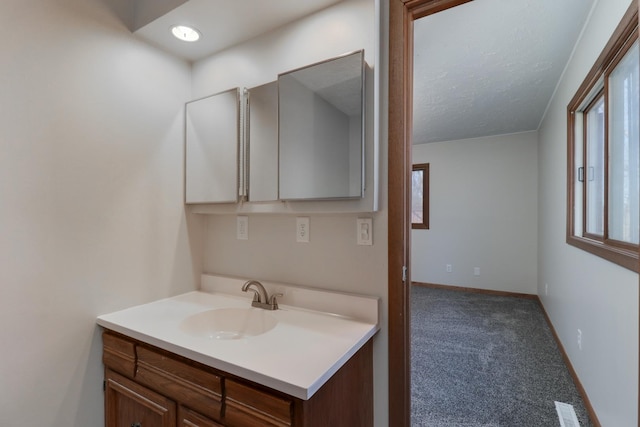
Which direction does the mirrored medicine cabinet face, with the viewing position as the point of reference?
facing the viewer and to the left of the viewer

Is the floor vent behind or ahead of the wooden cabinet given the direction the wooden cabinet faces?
behind

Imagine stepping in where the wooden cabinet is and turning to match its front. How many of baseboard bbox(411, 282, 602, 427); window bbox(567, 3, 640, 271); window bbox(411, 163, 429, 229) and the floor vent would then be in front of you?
0

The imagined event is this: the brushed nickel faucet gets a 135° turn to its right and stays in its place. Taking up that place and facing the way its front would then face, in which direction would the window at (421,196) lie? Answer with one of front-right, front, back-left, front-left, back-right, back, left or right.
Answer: front-right

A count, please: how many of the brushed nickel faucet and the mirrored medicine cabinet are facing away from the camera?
0

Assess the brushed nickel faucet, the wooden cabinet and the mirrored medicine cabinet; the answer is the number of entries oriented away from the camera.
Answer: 0

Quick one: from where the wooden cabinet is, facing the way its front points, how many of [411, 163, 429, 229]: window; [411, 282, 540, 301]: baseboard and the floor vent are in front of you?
0

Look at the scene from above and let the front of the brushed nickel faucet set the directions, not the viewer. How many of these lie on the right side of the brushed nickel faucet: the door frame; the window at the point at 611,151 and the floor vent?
0

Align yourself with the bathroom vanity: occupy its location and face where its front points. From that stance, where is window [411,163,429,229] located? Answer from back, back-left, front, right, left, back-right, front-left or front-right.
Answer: back

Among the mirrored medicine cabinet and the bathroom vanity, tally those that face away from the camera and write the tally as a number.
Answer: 0

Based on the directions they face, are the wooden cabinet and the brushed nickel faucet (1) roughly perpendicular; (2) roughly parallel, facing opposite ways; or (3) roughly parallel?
roughly parallel

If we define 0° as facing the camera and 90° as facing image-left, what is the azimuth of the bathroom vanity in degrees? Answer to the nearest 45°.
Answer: approximately 45°

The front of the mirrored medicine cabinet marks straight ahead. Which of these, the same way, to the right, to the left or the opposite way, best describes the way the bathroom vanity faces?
the same way
